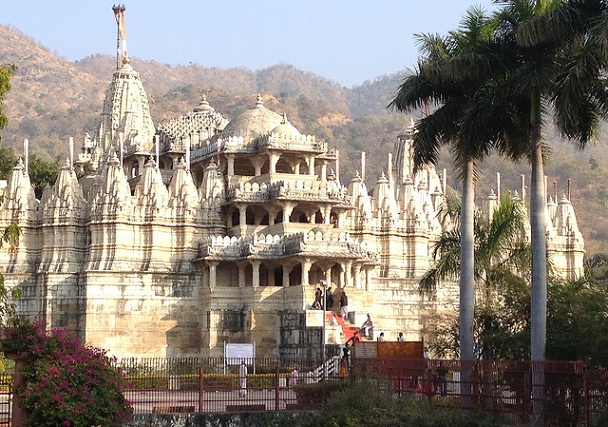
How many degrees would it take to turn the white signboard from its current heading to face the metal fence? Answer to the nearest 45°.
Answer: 0° — it already faces it

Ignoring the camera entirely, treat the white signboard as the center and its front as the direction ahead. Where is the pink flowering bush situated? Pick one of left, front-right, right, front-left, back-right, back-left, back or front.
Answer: front

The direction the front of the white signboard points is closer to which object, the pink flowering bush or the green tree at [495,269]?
the pink flowering bush

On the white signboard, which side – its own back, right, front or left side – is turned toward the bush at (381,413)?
front

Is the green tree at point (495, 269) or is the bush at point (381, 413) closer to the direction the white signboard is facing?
the bush

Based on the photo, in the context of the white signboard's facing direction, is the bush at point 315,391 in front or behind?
in front

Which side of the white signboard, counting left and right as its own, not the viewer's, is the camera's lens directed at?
front
